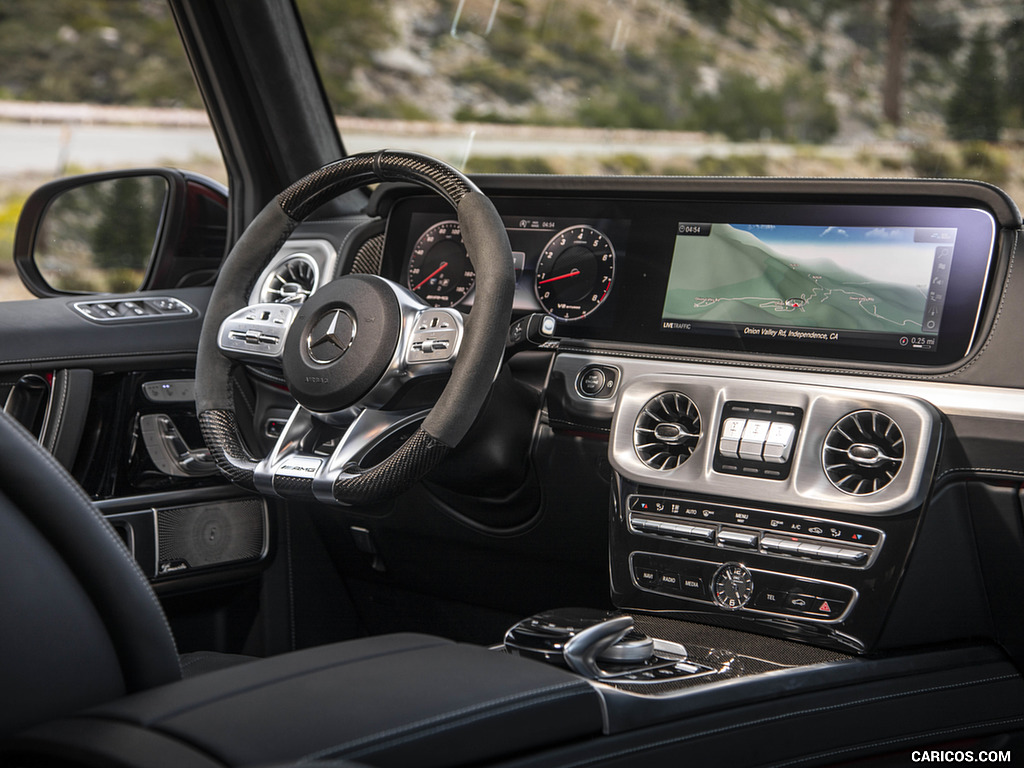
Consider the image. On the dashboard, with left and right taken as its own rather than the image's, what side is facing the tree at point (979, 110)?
back

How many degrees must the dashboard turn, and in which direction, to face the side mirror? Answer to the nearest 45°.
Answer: approximately 90° to its right

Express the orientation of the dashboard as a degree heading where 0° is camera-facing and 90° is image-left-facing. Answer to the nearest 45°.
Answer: approximately 45°

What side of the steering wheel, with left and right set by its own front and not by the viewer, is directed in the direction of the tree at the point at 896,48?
back

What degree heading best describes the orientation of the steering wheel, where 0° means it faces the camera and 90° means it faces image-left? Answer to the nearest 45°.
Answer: approximately 45°

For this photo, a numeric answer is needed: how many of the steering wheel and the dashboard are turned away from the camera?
0

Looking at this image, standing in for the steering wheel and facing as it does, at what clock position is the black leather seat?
The black leather seat is roughly at 11 o'clock from the steering wheel.

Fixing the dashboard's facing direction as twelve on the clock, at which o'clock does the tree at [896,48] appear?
The tree is roughly at 5 o'clock from the dashboard.

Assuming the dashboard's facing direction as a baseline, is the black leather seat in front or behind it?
in front
